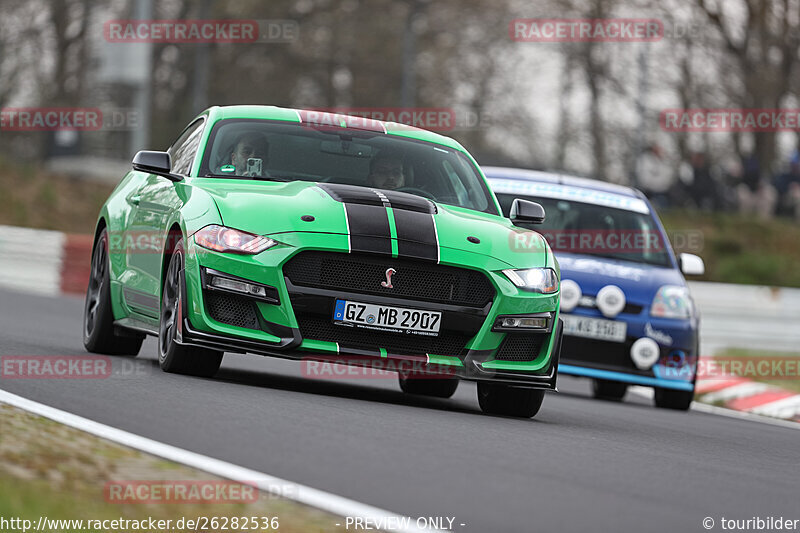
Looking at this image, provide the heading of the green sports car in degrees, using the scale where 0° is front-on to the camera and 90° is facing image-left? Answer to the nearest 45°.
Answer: approximately 0°

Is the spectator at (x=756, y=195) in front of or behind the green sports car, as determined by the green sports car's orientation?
behind

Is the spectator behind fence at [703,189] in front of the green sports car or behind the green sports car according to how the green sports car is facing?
behind

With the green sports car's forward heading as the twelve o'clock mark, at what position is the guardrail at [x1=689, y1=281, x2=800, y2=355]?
The guardrail is roughly at 7 o'clock from the green sports car.

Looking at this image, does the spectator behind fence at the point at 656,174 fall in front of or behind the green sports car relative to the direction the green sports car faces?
behind

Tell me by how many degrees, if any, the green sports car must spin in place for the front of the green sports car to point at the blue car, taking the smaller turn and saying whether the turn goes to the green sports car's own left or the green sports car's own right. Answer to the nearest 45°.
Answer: approximately 135° to the green sports car's own left
